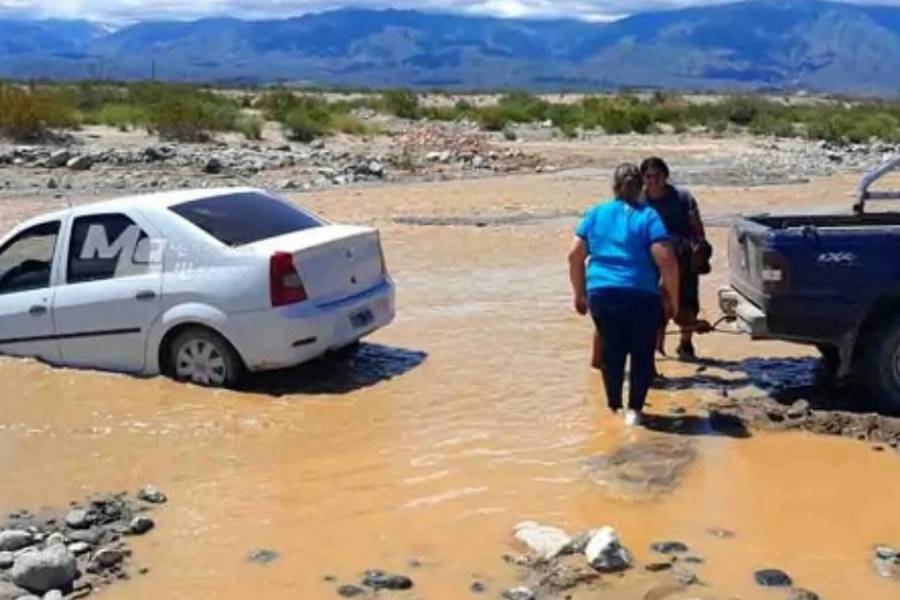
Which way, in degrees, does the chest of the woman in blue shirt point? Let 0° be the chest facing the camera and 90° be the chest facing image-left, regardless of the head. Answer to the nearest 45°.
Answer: approximately 180°

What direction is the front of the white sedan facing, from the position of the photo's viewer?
facing away from the viewer and to the left of the viewer

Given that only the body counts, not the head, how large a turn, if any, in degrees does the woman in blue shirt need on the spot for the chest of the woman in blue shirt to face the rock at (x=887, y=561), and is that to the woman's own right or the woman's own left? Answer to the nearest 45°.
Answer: approximately 135° to the woman's own right

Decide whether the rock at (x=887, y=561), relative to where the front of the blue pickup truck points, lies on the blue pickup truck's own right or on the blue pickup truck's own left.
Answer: on the blue pickup truck's own right

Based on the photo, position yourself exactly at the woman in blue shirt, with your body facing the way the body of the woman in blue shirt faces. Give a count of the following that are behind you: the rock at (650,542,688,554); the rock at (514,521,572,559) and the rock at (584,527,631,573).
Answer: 3

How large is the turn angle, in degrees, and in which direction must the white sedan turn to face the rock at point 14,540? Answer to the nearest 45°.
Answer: approximately 135° to its left

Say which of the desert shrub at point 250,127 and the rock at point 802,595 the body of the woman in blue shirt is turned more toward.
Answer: the desert shrub

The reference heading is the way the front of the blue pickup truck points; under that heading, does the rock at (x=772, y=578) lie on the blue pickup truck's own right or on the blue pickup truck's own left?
on the blue pickup truck's own right

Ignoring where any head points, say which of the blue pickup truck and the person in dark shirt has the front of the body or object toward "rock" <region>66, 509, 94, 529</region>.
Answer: the person in dark shirt

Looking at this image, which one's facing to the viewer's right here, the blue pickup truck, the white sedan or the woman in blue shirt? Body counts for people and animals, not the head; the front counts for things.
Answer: the blue pickup truck

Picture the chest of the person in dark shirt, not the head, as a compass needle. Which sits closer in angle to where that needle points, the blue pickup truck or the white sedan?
the white sedan

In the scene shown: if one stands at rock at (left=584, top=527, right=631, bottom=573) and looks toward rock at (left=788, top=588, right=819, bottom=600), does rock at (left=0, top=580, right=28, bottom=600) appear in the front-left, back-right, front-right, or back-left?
back-right

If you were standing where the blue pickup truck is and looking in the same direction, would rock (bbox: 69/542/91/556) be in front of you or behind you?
behind

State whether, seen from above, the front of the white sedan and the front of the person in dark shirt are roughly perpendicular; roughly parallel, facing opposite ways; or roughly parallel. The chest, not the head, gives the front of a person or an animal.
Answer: roughly perpendicular

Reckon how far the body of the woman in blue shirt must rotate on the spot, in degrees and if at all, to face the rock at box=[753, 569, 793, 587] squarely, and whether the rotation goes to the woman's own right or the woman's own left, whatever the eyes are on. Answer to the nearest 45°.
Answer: approximately 180°

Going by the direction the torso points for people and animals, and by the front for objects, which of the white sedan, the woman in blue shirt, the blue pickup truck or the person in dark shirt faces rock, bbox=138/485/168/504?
the person in dark shirt
